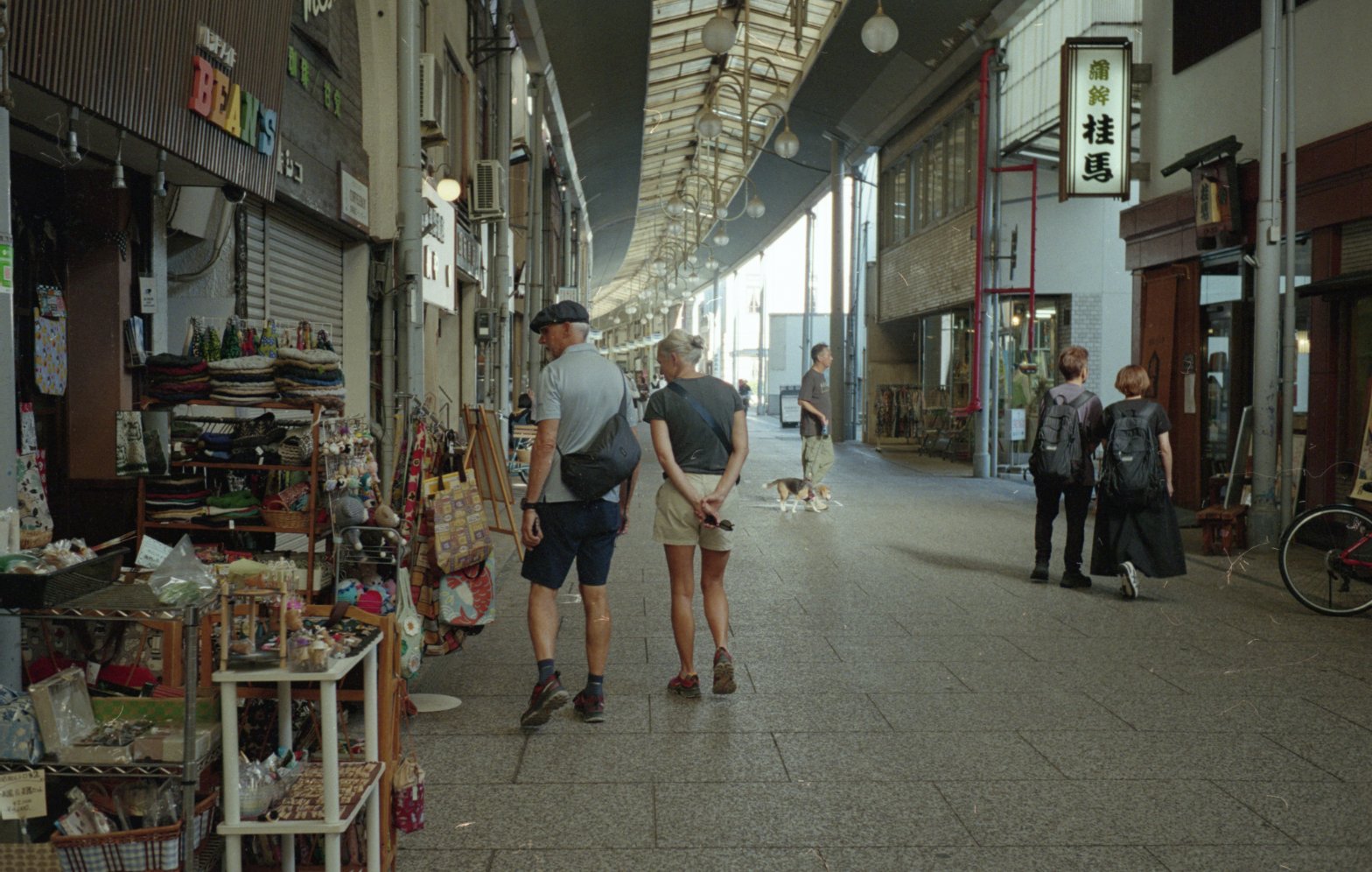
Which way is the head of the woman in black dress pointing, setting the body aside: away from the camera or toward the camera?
away from the camera

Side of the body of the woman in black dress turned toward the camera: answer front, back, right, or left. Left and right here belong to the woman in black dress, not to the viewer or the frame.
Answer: back

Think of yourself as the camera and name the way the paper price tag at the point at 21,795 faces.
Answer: facing the viewer

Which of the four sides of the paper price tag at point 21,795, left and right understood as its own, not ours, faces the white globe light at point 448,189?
back

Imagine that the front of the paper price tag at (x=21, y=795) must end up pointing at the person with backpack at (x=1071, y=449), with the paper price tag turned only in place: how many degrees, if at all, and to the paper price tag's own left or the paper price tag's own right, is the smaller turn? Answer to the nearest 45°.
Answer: approximately 135° to the paper price tag's own left

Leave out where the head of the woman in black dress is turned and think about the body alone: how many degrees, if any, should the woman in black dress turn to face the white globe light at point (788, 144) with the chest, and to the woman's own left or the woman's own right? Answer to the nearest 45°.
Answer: approximately 45° to the woman's own left

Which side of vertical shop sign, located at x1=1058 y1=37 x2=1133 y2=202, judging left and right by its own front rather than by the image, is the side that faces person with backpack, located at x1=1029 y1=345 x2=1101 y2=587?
front

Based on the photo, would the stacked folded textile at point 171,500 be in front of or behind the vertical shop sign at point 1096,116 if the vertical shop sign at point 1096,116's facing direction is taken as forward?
in front

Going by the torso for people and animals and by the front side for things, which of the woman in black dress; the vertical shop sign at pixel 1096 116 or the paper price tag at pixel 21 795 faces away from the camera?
the woman in black dress

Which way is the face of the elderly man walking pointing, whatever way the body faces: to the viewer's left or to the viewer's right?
to the viewer's left

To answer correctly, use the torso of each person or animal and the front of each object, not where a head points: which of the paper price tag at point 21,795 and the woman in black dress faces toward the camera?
the paper price tag

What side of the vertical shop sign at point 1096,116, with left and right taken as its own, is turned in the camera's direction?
front

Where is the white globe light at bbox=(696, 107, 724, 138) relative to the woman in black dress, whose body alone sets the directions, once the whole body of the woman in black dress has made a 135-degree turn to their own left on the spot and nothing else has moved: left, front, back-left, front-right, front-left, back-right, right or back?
right

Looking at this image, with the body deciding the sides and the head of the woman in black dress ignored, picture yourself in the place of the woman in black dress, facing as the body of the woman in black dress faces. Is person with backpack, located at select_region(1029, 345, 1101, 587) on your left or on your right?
on your left

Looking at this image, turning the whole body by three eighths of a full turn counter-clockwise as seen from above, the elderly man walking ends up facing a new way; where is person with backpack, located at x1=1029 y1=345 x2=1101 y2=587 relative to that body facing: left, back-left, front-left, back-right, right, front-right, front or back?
back-left

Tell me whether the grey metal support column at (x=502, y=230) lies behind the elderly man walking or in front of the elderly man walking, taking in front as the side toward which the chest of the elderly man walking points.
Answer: in front

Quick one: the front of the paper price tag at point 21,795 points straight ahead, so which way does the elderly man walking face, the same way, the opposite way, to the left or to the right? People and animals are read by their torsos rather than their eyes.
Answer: the opposite way
